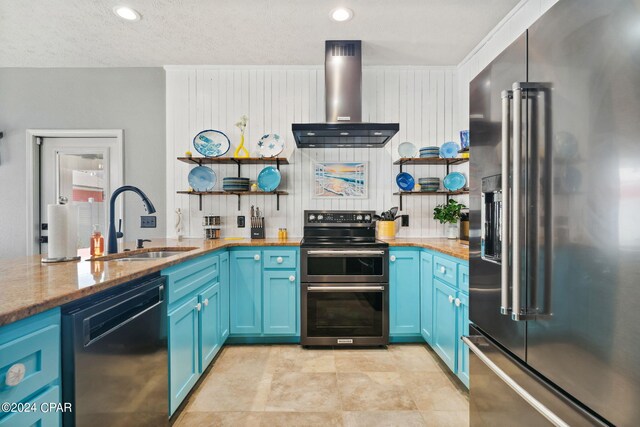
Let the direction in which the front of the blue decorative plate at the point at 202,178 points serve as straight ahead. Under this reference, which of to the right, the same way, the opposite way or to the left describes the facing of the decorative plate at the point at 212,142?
the same way

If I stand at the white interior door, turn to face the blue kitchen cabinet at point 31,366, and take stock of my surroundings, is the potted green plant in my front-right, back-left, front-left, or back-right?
front-left

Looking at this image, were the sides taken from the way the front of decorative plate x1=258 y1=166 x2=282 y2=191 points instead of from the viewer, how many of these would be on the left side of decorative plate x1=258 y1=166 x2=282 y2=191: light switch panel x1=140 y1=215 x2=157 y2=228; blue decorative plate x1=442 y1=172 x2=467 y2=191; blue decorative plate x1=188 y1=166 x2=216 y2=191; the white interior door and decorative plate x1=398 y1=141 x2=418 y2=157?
2

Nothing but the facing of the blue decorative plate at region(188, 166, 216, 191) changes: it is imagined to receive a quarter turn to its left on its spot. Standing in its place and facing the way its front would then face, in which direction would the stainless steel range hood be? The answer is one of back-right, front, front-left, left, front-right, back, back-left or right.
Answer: front-right

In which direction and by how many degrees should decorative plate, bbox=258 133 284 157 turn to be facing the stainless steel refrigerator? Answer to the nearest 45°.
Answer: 0° — it already faces it

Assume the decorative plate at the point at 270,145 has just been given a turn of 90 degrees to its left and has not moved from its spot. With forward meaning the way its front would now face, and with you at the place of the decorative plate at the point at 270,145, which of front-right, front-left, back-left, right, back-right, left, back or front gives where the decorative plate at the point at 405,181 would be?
front

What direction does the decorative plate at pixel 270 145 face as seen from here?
toward the camera

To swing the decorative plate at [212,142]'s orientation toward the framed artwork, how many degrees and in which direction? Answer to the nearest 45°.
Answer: approximately 90° to its left

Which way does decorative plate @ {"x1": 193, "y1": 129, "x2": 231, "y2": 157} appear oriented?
toward the camera

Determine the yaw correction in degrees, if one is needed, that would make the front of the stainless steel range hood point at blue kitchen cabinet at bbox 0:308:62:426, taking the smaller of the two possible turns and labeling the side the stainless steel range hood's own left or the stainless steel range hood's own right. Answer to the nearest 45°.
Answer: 0° — it already faces it

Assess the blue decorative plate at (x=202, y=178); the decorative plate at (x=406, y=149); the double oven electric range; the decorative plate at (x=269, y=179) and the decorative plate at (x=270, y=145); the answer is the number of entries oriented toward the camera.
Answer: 5

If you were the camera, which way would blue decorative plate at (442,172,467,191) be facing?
facing the viewer

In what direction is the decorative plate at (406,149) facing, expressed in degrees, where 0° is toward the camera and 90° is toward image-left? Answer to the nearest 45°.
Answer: approximately 0°

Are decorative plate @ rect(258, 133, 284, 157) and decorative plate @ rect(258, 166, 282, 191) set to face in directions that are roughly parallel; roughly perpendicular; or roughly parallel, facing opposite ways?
roughly parallel
